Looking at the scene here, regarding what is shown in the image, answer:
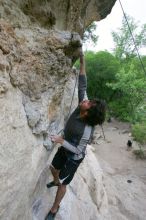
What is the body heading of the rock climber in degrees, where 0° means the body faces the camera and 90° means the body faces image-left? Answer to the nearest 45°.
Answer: approximately 90°

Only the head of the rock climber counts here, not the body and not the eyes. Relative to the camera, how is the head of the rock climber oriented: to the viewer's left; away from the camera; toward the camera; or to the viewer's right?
to the viewer's left
